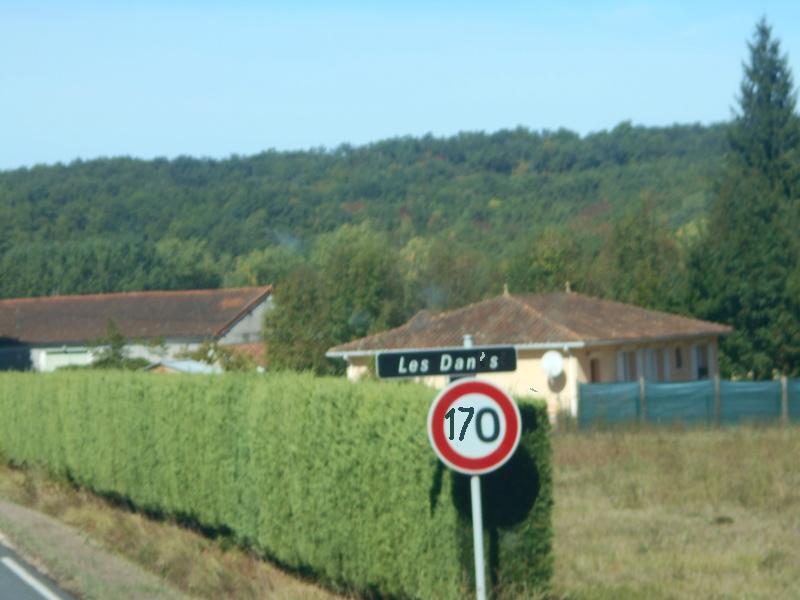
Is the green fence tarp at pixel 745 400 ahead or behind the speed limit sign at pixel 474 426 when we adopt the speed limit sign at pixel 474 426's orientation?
behind

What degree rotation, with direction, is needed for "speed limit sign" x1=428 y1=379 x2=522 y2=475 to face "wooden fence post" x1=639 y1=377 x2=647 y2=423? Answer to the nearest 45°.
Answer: approximately 180°

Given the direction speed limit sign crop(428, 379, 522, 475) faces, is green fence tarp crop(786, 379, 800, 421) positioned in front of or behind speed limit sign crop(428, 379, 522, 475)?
behind

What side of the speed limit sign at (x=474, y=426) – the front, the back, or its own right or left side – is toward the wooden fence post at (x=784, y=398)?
back

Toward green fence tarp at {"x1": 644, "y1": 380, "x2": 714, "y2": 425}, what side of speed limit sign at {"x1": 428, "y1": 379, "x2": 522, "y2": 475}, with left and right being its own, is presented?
back

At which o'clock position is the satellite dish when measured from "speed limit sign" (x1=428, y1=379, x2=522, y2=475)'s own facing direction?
The satellite dish is roughly at 6 o'clock from the speed limit sign.

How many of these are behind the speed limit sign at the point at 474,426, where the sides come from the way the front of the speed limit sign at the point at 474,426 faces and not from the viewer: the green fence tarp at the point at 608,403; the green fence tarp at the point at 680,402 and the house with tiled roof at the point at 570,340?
3

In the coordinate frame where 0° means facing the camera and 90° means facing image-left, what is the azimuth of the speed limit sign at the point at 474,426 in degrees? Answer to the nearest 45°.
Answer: approximately 0°

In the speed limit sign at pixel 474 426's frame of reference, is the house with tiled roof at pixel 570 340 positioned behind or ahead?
behind
